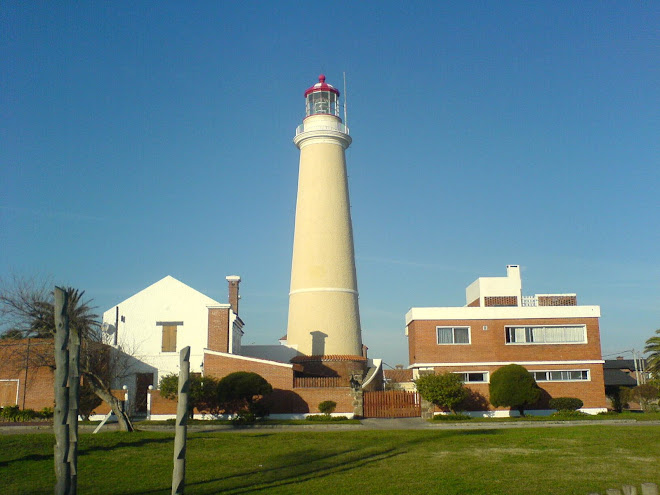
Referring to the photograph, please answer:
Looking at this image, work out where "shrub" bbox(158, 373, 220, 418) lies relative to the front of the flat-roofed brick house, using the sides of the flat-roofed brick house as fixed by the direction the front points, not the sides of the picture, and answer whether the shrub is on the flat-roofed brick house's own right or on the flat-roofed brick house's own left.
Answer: on the flat-roofed brick house's own right

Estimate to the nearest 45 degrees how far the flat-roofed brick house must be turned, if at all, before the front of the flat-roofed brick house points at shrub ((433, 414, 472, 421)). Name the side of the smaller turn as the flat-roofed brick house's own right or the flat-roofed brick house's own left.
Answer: approximately 45° to the flat-roofed brick house's own right

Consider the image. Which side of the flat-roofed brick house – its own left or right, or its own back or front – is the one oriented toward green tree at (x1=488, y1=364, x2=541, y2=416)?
front

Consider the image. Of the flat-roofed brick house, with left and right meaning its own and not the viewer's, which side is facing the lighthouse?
right

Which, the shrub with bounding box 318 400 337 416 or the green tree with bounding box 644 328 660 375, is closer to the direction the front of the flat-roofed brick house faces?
the shrub

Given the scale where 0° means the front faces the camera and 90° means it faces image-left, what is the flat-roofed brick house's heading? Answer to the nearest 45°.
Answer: approximately 0°

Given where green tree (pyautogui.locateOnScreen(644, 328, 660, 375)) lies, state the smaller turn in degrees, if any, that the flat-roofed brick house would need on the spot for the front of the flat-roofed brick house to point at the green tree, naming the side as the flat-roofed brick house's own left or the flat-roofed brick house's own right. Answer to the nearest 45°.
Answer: approximately 135° to the flat-roofed brick house's own left

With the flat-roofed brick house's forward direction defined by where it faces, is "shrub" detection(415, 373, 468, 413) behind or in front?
in front

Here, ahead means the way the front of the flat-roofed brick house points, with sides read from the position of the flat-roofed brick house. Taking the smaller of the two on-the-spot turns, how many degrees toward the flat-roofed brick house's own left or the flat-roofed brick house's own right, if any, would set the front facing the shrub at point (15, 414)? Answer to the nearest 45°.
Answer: approximately 45° to the flat-roofed brick house's own right

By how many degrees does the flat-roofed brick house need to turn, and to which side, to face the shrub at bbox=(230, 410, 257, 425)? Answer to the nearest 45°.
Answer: approximately 45° to its right

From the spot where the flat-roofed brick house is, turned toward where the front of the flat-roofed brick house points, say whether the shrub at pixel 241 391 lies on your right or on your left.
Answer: on your right

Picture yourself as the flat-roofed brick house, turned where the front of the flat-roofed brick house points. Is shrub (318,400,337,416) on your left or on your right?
on your right

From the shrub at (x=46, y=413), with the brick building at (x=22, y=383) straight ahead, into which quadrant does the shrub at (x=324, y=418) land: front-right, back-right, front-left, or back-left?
back-right
